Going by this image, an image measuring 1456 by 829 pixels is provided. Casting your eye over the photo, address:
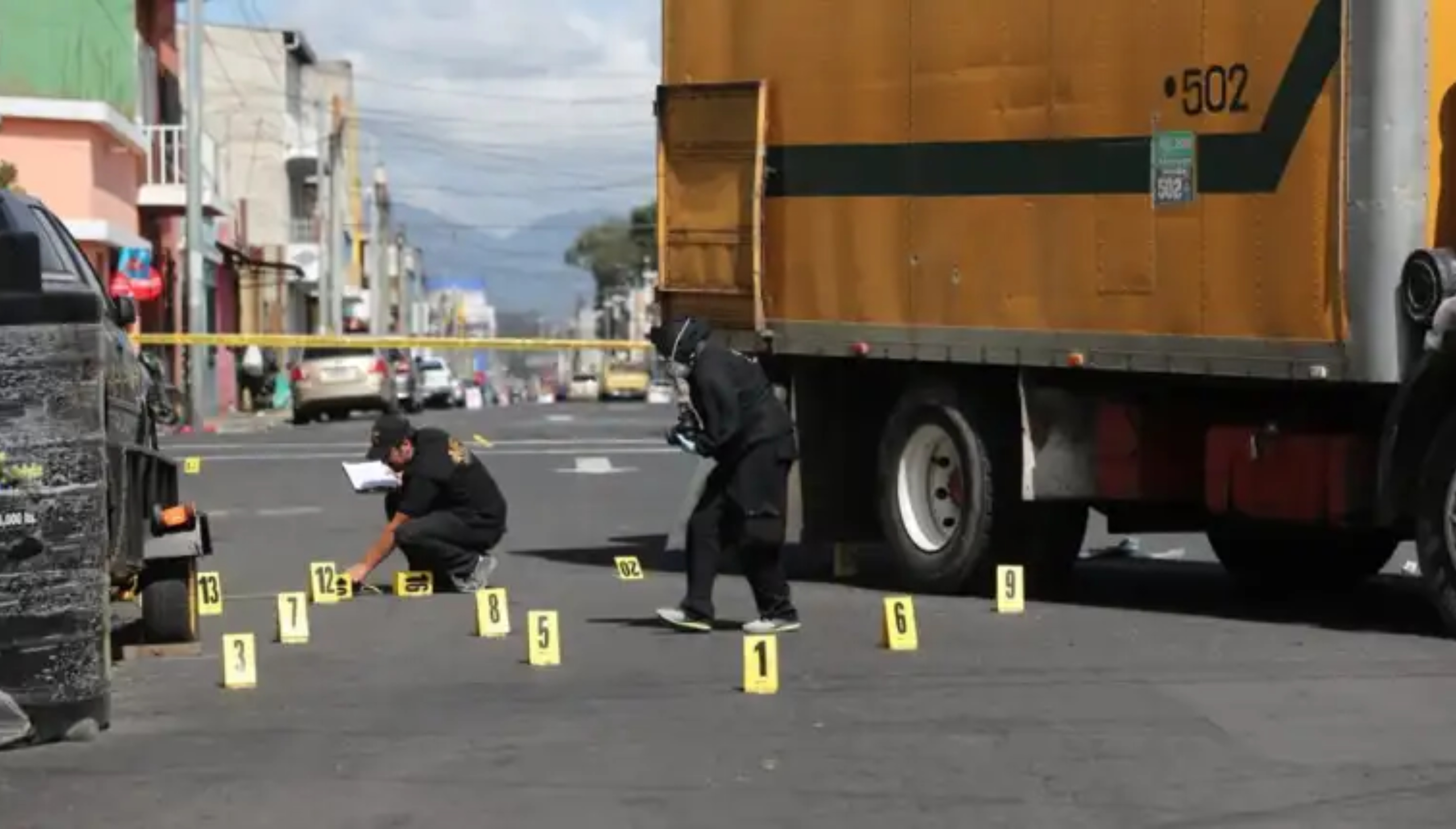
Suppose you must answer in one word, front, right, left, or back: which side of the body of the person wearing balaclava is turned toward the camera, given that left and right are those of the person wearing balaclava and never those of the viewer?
left

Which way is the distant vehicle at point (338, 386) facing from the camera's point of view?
away from the camera

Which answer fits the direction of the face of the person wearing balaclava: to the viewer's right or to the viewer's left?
to the viewer's left

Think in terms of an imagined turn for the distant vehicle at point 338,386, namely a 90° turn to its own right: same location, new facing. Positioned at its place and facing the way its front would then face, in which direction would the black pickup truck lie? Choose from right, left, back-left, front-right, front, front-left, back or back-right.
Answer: right

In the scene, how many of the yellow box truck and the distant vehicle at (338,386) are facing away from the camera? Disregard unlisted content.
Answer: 1

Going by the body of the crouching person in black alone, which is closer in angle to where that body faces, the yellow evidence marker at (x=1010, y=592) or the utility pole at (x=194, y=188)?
the utility pole

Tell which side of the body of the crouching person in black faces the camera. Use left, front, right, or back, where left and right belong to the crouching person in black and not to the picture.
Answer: left

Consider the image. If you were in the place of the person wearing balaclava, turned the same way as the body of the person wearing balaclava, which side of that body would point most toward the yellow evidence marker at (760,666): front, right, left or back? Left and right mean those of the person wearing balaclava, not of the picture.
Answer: left

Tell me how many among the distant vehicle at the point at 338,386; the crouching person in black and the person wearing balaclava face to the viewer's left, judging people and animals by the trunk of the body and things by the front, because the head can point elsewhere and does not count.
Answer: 2

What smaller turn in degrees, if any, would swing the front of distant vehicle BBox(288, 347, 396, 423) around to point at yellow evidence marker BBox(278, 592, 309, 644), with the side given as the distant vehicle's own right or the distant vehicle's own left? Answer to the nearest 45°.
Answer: approximately 180°

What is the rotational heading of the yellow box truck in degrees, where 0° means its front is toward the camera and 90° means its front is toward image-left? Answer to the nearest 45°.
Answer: approximately 315°

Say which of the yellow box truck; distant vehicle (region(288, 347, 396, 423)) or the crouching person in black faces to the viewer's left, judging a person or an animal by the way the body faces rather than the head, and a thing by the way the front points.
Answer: the crouching person in black

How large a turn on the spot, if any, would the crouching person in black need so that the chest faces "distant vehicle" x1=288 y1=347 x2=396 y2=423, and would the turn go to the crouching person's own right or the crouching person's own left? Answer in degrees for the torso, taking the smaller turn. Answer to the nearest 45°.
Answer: approximately 90° to the crouching person's own right
